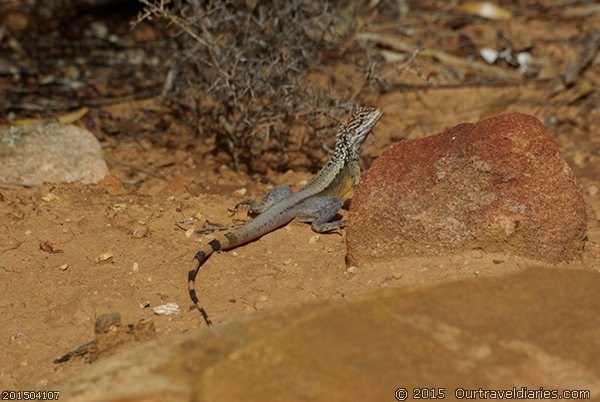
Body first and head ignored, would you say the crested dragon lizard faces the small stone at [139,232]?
no

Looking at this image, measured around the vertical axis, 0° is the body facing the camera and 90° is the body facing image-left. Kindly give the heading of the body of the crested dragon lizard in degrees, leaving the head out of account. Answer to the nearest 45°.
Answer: approximately 225°

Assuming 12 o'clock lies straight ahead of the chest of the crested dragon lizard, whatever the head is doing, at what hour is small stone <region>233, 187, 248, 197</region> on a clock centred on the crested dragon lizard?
The small stone is roughly at 9 o'clock from the crested dragon lizard.

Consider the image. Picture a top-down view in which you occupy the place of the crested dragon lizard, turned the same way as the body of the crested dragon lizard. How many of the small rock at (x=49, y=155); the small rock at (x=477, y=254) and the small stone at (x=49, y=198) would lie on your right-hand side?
1

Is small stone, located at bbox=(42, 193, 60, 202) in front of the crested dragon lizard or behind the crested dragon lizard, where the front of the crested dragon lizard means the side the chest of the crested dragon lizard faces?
behind

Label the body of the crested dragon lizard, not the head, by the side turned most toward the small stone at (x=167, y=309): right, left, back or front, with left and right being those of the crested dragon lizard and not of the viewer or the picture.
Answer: back

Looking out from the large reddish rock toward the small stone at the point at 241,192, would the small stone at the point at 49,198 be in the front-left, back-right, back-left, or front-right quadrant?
front-left

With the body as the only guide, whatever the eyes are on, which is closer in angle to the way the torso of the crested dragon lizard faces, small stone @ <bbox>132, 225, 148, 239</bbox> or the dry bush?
the dry bush

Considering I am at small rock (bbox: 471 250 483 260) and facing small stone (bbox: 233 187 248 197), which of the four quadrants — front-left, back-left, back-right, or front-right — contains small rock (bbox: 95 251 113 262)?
front-left

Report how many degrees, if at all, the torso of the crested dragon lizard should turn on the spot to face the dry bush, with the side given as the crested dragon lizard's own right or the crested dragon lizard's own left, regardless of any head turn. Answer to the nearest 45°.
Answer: approximately 45° to the crested dragon lizard's own left

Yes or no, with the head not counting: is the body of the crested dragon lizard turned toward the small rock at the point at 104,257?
no

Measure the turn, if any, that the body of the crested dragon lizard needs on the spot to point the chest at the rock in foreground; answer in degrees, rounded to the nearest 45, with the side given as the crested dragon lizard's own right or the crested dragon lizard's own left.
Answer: approximately 135° to the crested dragon lizard's own right

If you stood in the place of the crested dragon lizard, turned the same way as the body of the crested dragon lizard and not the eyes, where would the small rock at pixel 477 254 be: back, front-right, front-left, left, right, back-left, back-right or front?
right

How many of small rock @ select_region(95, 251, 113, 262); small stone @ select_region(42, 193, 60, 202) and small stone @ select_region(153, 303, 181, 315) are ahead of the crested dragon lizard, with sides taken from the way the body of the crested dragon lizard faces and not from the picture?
0

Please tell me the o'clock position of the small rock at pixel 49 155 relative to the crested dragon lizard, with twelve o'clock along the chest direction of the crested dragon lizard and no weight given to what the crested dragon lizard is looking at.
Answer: The small rock is roughly at 8 o'clock from the crested dragon lizard.

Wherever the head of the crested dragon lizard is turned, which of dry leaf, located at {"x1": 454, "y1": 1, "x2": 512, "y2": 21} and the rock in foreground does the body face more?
the dry leaf

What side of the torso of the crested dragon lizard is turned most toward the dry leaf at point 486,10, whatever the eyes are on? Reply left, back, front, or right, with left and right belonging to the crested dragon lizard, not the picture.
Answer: front
